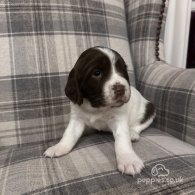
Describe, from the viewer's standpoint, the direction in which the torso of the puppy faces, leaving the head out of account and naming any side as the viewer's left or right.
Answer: facing the viewer and to the left of the viewer

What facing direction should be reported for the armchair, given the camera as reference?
facing the viewer and to the right of the viewer
